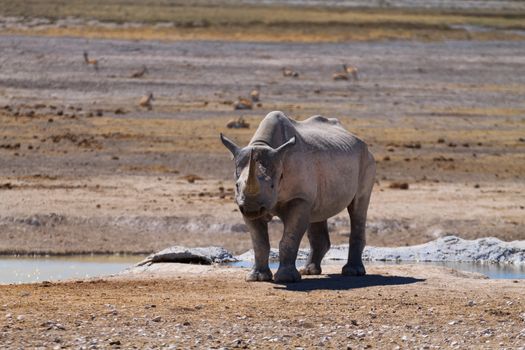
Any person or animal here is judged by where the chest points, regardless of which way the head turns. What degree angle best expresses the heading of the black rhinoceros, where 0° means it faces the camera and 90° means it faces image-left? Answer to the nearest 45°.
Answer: approximately 45°
